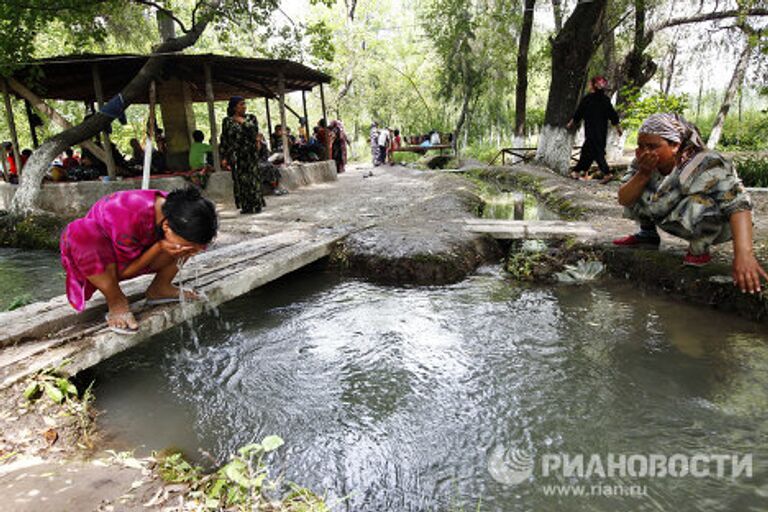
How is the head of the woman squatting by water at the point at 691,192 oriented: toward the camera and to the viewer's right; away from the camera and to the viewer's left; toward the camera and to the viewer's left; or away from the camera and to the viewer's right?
toward the camera and to the viewer's left

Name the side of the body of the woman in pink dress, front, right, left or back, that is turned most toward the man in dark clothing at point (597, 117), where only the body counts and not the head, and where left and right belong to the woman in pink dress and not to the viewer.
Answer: left

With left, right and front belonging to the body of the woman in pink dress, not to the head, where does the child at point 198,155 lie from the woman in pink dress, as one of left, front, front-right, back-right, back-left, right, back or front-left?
back-left

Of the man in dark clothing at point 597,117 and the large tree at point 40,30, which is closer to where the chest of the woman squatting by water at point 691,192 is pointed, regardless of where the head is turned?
the large tree

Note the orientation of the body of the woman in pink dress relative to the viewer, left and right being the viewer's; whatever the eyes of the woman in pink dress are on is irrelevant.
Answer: facing the viewer and to the right of the viewer

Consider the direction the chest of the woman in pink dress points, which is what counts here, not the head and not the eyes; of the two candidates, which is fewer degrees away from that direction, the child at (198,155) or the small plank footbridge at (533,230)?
the small plank footbridge

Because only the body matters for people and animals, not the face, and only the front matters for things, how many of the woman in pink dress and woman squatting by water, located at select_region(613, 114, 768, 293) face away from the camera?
0

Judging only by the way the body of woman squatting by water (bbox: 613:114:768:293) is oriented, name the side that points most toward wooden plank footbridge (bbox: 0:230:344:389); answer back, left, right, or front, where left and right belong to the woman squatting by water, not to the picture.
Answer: front

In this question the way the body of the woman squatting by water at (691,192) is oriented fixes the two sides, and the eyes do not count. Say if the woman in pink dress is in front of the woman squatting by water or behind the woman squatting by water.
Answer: in front

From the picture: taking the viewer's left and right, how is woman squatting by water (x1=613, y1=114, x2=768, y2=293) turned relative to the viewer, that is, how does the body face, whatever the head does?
facing the viewer and to the left of the viewer
